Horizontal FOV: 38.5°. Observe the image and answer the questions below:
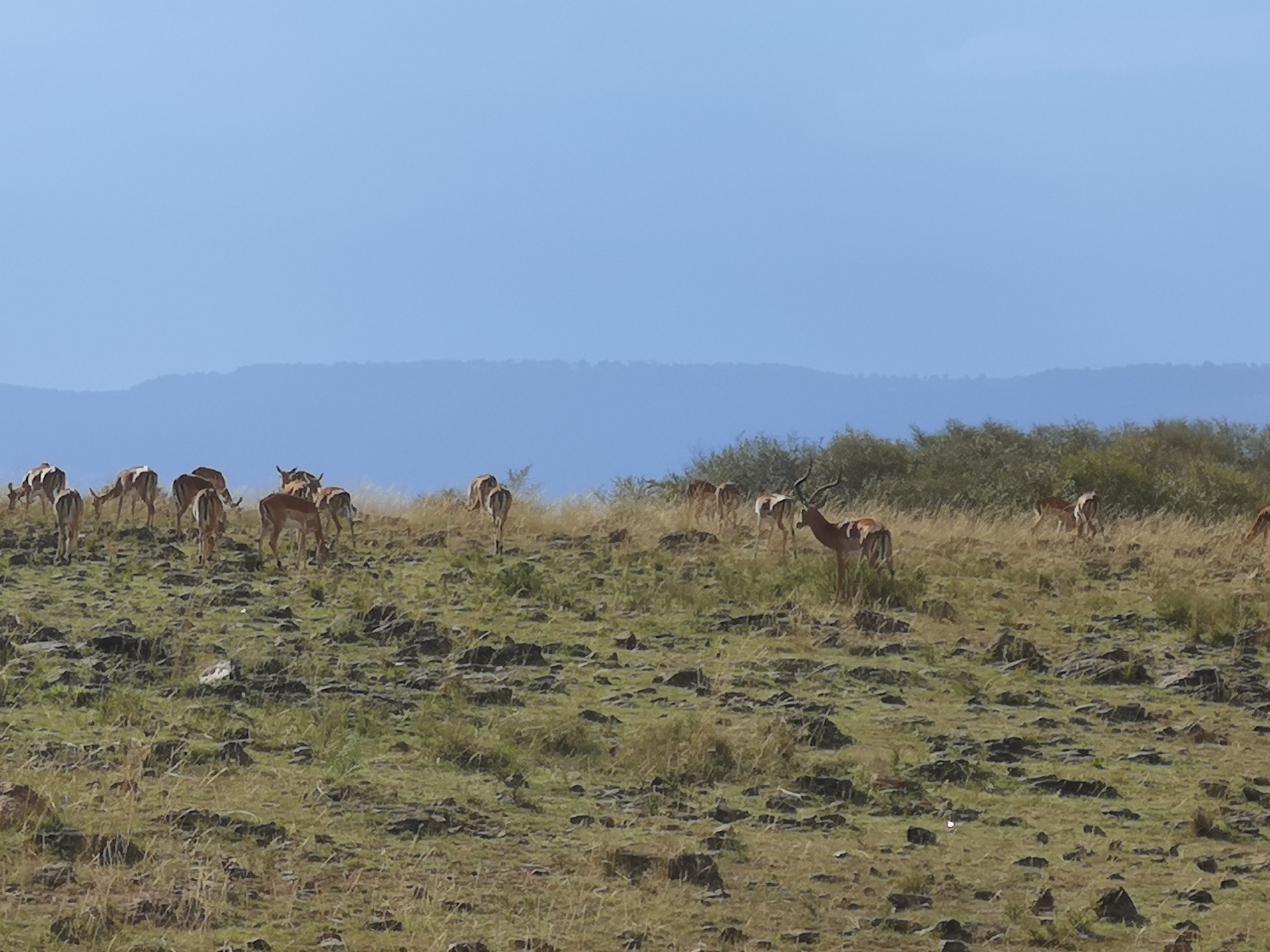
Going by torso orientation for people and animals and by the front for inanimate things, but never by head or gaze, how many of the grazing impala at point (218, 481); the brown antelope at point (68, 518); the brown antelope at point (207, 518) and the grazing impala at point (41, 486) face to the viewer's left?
1

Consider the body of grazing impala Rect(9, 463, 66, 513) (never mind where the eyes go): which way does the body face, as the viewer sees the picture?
to the viewer's left

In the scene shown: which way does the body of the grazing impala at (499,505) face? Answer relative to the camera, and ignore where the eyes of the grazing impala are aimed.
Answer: away from the camera

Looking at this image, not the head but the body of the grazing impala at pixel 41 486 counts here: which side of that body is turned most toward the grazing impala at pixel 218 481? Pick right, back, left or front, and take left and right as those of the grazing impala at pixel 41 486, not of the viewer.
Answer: back

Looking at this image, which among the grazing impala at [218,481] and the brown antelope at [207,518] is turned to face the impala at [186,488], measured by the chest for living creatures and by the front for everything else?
the brown antelope

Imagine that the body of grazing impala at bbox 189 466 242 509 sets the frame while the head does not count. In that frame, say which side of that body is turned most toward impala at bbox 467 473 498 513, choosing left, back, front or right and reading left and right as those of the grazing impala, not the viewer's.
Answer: front

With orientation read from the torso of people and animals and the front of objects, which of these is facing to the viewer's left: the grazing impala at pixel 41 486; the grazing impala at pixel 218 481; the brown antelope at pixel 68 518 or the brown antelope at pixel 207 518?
the grazing impala at pixel 41 486

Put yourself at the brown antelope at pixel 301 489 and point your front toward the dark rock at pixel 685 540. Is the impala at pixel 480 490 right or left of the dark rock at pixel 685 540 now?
left

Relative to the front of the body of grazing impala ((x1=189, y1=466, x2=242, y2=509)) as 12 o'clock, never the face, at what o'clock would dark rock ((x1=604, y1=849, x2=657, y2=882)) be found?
The dark rock is roughly at 3 o'clock from the grazing impala.

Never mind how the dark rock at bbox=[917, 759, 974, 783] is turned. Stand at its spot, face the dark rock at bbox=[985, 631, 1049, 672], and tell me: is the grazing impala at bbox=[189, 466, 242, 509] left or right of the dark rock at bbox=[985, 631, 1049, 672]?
left

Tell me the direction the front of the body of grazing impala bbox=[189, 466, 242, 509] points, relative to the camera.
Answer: to the viewer's right

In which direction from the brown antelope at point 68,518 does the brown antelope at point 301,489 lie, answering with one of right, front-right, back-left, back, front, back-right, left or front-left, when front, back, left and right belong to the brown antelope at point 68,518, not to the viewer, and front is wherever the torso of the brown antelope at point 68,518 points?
front-right

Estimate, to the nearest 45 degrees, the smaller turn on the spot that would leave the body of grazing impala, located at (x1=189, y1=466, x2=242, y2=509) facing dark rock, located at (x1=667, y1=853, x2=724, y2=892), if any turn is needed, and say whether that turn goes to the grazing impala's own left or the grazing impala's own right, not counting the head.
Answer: approximately 90° to the grazing impala's own right

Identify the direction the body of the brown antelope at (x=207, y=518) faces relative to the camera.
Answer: away from the camera

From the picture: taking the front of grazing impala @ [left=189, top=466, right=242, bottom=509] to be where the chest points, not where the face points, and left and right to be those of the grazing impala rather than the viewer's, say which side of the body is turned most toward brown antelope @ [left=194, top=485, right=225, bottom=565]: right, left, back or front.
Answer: right

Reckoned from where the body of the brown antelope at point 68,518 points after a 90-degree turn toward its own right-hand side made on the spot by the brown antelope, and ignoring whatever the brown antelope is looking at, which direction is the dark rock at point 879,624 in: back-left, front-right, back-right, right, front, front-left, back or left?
front-right

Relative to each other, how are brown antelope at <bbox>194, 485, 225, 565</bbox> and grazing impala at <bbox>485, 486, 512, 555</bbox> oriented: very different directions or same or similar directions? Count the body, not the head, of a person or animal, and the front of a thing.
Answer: same or similar directions

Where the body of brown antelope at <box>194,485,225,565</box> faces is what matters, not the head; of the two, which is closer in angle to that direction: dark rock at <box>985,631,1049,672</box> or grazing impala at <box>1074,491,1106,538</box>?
the grazing impala
